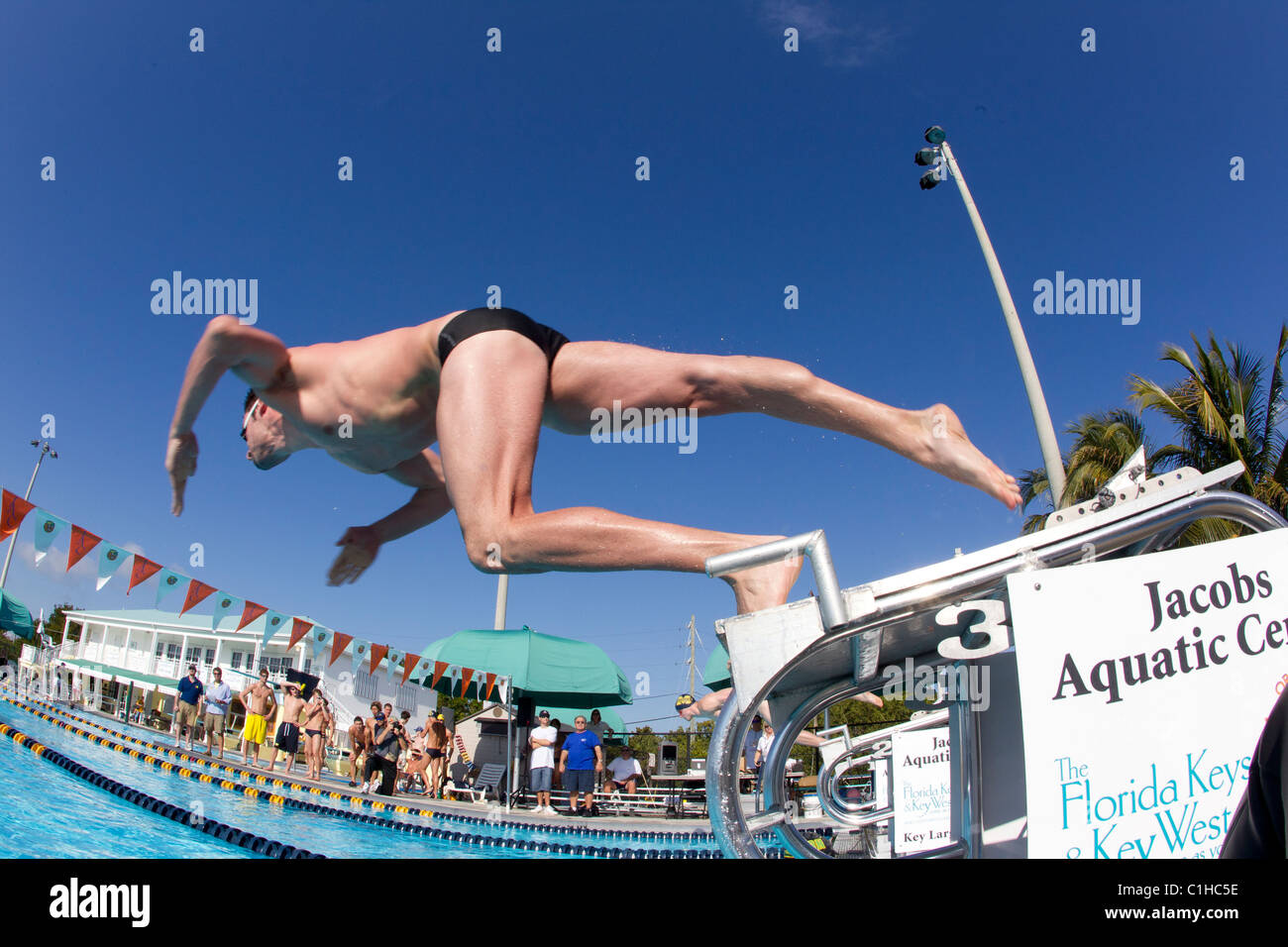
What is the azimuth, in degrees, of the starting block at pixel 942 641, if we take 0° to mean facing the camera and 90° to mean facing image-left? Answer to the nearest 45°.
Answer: approximately 90°

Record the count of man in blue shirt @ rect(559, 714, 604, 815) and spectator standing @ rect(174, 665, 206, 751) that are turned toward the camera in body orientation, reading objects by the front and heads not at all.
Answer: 2

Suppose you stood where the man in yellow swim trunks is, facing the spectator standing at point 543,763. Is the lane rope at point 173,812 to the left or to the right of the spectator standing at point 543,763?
right

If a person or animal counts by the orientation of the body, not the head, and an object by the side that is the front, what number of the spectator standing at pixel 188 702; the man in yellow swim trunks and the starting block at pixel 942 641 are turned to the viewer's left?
1
